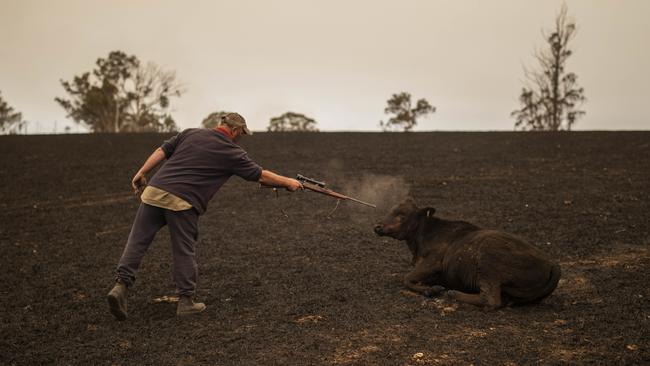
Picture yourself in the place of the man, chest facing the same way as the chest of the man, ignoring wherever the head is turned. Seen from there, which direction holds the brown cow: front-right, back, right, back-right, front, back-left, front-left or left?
front-right

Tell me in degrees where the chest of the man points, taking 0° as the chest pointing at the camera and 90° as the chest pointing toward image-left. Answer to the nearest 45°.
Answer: approximately 225°

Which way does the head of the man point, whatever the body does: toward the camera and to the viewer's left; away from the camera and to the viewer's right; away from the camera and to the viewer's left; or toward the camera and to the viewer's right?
away from the camera and to the viewer's right
